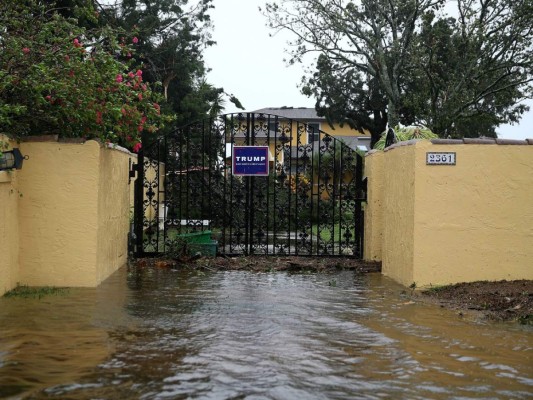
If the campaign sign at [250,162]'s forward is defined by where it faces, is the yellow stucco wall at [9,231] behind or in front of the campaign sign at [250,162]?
in front

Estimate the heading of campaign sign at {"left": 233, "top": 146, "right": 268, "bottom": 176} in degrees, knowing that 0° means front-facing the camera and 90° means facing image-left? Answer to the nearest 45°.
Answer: approximately 0°

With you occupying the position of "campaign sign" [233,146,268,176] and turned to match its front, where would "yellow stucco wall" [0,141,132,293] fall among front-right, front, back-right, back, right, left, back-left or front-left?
front-right

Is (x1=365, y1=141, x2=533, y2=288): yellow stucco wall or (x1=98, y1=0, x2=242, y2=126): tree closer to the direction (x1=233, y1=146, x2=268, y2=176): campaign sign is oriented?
the yellow stucco wall

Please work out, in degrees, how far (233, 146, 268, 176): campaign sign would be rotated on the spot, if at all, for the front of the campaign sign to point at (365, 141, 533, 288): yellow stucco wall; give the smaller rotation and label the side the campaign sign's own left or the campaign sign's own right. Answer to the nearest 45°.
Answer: approximately 45° to the campaign sign's own left

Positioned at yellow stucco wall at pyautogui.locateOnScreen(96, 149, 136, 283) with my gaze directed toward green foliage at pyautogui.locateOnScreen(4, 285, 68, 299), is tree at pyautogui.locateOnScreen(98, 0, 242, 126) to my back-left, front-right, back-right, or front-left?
back-right

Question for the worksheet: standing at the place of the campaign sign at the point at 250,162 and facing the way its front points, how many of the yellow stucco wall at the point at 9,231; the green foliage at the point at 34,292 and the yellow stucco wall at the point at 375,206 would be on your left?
1

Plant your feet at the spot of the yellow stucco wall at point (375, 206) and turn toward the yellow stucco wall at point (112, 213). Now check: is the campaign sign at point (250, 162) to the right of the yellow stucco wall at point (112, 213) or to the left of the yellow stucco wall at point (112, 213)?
right

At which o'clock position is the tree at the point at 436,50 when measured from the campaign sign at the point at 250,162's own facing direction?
The tree is roughly at 7 o'clock from the campaign sign.

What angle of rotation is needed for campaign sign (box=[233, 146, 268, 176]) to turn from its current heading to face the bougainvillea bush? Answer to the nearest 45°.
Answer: approximately 45° to its right
